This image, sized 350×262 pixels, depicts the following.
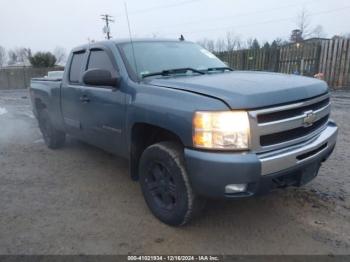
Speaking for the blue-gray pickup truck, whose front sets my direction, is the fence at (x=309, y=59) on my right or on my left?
on my left

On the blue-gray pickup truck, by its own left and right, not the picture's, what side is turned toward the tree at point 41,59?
back

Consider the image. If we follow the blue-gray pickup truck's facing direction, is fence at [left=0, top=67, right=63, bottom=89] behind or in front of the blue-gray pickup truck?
behind

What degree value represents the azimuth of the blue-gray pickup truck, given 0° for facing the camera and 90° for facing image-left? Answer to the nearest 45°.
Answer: approximately 315°

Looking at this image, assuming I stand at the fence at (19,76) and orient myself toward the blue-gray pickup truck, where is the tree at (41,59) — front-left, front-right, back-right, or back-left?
back-left
